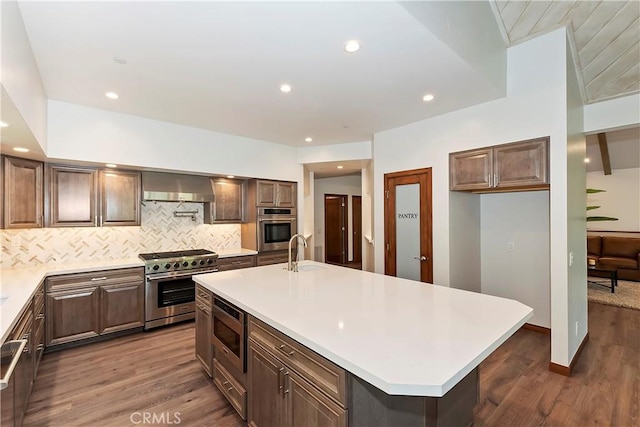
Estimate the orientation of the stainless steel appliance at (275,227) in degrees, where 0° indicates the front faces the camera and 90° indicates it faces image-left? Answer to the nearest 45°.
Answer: approximately 315°

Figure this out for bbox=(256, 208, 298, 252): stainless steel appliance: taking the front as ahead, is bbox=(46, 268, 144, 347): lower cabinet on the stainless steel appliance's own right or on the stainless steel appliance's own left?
on the stainless steel appliance's own right

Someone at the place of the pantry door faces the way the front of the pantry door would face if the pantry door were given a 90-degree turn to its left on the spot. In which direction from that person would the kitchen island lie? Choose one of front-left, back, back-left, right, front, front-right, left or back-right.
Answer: front-right

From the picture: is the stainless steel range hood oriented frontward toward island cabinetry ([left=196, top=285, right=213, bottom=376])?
yes

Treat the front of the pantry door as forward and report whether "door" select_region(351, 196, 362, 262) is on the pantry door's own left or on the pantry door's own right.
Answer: on the pantry door's own right

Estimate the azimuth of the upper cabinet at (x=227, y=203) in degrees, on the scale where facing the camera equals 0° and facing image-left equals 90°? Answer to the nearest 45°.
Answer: approximately 0°

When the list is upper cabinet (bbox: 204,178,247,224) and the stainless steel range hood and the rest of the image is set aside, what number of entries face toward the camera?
2

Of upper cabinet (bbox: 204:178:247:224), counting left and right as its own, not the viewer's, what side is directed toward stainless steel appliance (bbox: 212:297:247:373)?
front
